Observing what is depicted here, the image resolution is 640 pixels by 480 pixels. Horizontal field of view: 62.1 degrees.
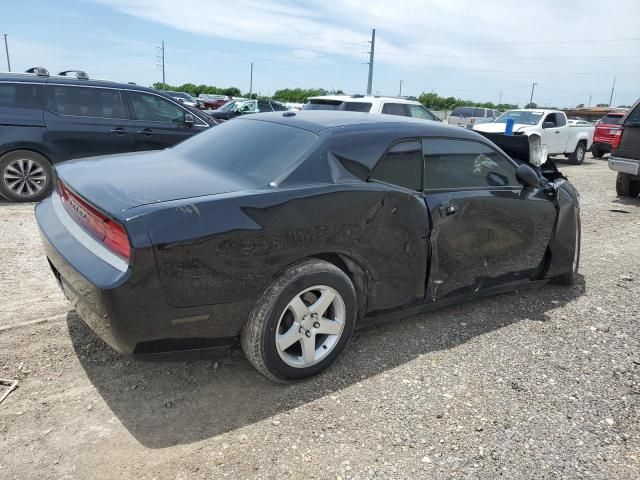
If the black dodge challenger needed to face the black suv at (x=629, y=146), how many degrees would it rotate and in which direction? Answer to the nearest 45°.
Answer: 0° — it already faces it

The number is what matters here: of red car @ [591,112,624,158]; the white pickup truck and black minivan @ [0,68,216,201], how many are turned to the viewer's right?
1

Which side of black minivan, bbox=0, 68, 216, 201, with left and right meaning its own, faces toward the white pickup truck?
front

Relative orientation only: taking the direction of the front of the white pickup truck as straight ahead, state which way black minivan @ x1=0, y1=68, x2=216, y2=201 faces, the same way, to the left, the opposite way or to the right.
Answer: the opposite way

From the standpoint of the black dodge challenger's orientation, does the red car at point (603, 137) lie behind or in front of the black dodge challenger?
in front

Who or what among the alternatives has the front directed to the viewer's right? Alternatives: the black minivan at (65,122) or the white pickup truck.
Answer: the black minivan

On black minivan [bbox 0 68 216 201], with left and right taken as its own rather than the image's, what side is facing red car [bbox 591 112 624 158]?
front

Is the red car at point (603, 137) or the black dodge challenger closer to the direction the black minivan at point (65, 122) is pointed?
the red car

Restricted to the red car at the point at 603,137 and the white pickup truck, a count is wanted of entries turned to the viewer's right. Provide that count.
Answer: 0

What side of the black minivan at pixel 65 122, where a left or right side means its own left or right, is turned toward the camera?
right

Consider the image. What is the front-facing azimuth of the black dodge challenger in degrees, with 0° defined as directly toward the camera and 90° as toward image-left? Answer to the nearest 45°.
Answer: approximately 225°

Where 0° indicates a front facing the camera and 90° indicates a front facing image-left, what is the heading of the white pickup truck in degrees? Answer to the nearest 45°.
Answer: approximately 45°

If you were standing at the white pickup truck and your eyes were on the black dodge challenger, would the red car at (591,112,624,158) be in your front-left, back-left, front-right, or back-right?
back-left
